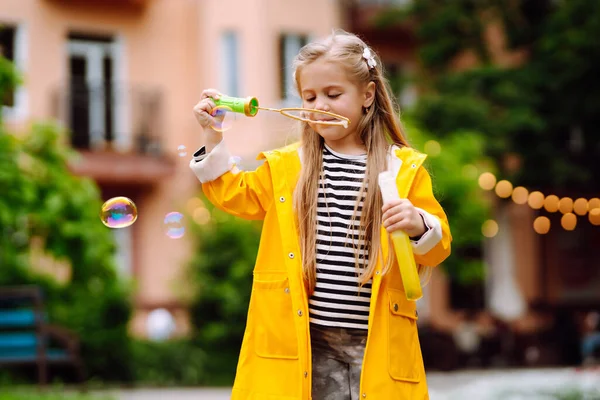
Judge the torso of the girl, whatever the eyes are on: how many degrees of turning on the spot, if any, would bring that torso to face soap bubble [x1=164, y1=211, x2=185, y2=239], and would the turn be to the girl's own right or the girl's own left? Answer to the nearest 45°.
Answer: approximately 135° to the girl's own right

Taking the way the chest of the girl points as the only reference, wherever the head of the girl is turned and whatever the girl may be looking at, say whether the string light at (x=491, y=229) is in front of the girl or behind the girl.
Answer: behind

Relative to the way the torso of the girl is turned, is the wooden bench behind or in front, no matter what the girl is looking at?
behind

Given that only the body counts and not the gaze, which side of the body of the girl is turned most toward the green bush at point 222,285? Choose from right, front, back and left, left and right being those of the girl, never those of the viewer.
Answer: back

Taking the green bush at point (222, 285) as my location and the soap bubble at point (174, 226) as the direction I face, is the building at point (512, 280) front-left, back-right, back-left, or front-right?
back-left

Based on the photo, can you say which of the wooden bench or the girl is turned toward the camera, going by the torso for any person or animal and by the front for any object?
the girl

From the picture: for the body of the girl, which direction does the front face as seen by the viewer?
toward the camera

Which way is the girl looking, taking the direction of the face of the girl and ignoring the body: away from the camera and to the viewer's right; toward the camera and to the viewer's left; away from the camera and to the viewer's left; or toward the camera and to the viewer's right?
toward the camera and to the viewer's left

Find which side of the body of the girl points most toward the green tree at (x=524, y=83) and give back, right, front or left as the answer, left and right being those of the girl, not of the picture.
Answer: back
